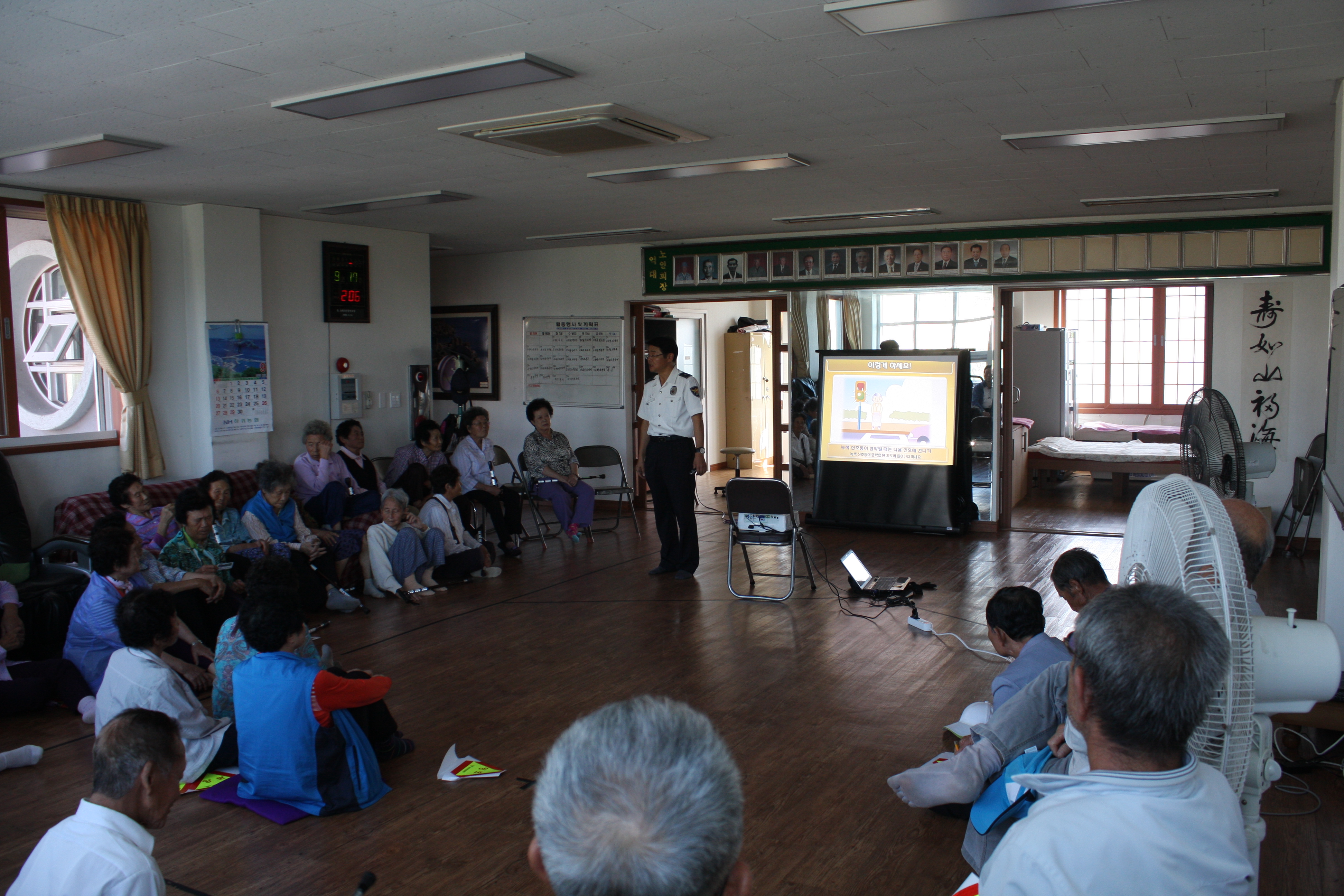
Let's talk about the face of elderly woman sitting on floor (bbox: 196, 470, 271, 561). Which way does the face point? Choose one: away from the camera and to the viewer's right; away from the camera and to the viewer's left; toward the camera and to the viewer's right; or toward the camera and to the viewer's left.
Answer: toward the camera and to the viewer's right

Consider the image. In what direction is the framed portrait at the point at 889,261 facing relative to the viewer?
toward the camera

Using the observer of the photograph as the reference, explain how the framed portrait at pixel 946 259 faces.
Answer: facing the viewer

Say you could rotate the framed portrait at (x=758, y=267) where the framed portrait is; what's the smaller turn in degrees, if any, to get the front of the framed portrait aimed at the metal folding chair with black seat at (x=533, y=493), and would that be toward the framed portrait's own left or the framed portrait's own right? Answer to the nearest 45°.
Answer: approximately 45° to the framed portrait's own right

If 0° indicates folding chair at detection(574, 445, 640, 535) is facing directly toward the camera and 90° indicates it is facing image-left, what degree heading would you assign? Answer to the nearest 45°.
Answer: approximately 315°

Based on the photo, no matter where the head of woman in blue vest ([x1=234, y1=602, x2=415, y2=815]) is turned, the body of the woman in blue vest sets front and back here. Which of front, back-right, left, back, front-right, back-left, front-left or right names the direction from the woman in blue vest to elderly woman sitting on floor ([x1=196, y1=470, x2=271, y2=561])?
front-left

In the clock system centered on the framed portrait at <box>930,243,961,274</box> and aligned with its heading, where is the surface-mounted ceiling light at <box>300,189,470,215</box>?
The surface-mounted ceiling light is roughly at 2 o'clock from the framed portrait.

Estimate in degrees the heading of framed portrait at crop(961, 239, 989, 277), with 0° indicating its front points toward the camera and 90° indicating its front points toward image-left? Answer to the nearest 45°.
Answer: approximately 0°

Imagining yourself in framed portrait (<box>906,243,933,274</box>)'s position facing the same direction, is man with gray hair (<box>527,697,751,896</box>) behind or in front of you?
in front

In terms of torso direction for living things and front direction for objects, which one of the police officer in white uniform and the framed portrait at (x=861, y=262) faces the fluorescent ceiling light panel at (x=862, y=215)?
the framed portrait

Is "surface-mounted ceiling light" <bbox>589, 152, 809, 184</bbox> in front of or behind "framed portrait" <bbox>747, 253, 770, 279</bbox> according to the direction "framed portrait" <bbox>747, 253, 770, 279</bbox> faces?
in front

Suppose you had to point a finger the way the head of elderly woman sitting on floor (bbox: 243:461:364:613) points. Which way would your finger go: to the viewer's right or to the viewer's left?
to the viewer's right

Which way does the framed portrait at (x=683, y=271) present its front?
toward the camera

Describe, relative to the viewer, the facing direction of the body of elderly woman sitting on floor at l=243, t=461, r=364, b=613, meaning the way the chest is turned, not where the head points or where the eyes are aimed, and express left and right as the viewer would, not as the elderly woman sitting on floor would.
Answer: facing the viewer and to the right of the viewer

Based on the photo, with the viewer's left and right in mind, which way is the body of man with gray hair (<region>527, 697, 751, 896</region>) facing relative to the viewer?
facing away from the viewer

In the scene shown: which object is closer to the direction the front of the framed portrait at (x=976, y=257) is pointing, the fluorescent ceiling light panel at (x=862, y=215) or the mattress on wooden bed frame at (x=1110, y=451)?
the fluorescent ceiling light panel
